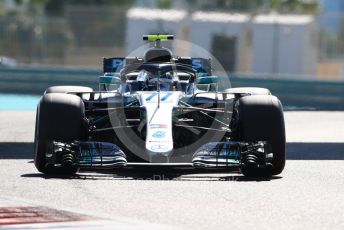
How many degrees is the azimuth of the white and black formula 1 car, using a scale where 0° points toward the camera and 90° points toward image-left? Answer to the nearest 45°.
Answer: approximately 0°
